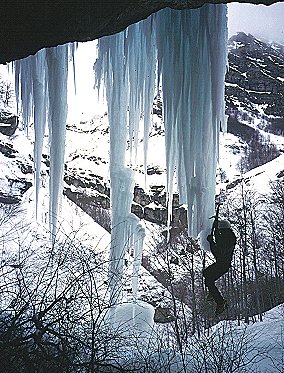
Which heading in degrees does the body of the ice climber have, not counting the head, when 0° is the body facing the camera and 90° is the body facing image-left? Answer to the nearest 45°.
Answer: approximately 90°
